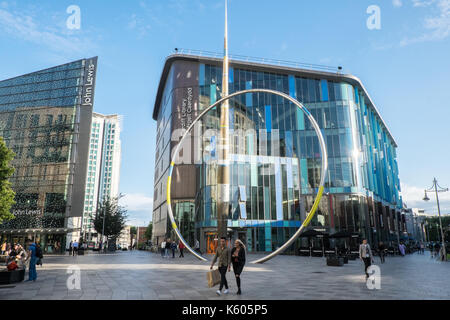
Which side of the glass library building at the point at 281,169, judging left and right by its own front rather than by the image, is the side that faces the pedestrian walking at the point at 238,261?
front

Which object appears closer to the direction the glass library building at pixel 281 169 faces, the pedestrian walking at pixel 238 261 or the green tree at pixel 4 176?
the pedestrian walking

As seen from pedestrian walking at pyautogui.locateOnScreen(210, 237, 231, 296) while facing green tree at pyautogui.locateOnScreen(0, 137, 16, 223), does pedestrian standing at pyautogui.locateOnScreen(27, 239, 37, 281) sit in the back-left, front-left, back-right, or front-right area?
front-left

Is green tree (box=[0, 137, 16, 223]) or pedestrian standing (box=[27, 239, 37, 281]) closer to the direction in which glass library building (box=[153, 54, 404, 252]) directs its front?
the pedestrian standing

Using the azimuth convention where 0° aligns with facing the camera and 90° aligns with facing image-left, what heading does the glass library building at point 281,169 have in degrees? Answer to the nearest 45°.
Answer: approximately 0°

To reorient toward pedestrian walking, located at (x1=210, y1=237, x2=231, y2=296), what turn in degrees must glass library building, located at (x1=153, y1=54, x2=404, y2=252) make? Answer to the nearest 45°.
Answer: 0° — it already faces them

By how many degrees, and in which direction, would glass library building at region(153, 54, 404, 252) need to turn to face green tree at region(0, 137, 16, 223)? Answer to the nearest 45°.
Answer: approximately 45° to its right
